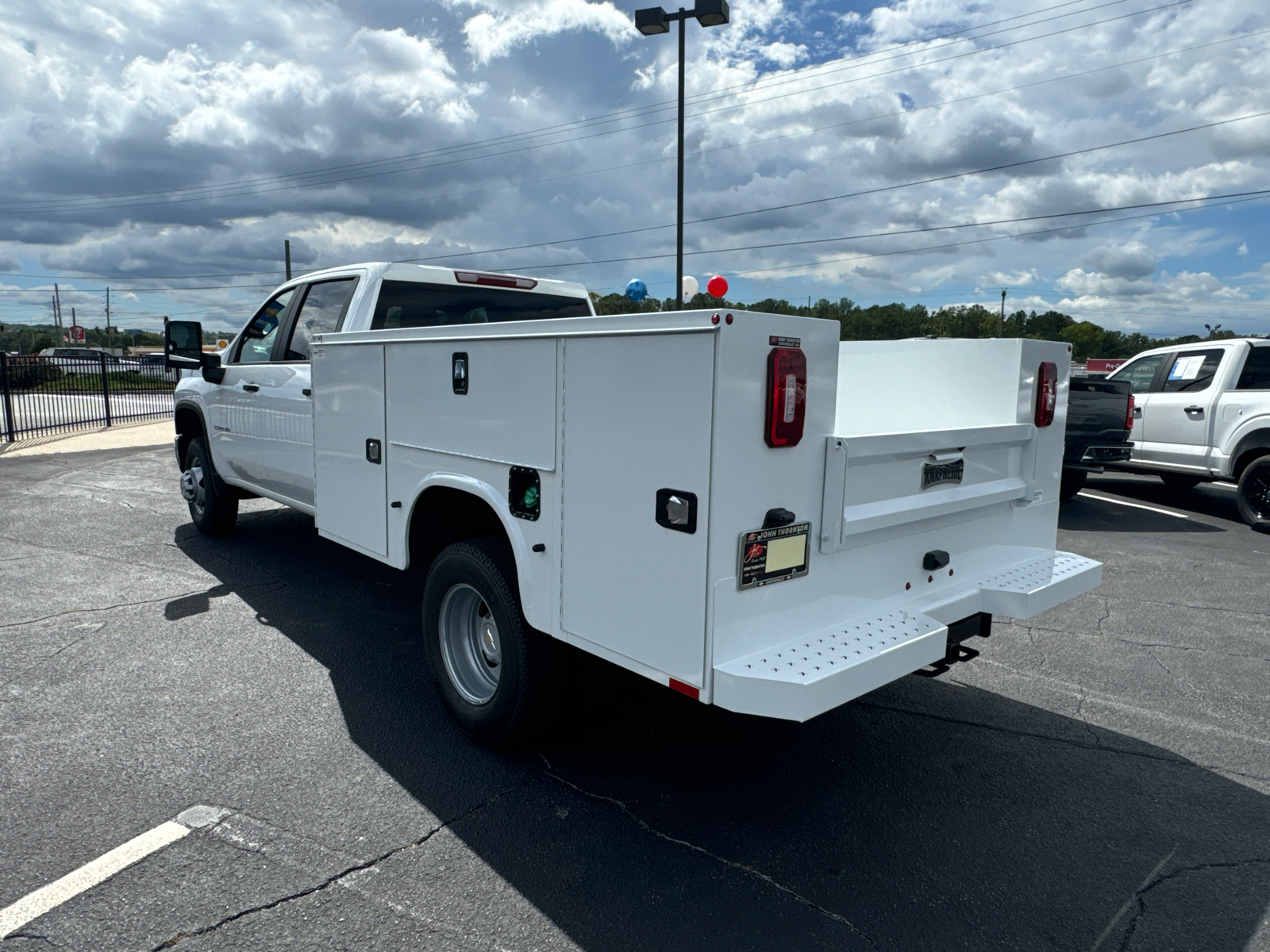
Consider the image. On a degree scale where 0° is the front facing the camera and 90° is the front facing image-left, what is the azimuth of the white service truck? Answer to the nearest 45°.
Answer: approximately 135°

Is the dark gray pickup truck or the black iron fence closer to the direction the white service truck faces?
the black iron fence

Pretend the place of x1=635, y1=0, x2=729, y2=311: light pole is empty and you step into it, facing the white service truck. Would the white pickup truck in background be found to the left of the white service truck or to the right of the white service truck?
left

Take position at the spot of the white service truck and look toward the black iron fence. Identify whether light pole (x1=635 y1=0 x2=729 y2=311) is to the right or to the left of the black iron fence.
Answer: right

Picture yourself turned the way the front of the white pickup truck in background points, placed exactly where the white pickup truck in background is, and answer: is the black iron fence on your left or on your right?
on your left

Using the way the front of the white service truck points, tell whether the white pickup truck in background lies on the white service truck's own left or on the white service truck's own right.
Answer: on the white service truck's own right
